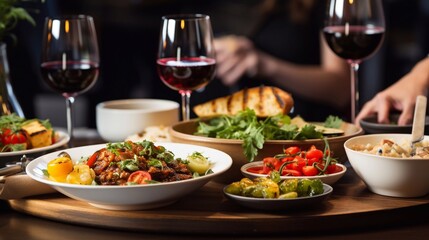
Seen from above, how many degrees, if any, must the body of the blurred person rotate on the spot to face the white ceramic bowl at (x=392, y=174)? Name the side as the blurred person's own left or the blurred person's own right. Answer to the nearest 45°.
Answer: approximately 45° to the blurred person's own left

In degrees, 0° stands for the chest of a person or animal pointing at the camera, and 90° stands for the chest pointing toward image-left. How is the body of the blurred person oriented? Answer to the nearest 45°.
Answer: approximately 45°

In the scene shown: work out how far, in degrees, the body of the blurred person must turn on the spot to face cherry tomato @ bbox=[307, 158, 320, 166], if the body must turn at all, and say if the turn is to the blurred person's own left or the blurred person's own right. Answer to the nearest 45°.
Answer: approximately 45° to the blurred person's own left
